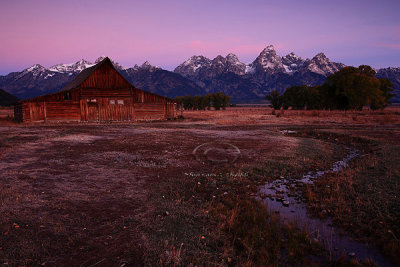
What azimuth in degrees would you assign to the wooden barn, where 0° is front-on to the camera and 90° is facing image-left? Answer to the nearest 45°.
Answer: approximately 0°

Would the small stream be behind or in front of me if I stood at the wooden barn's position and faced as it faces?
in front
